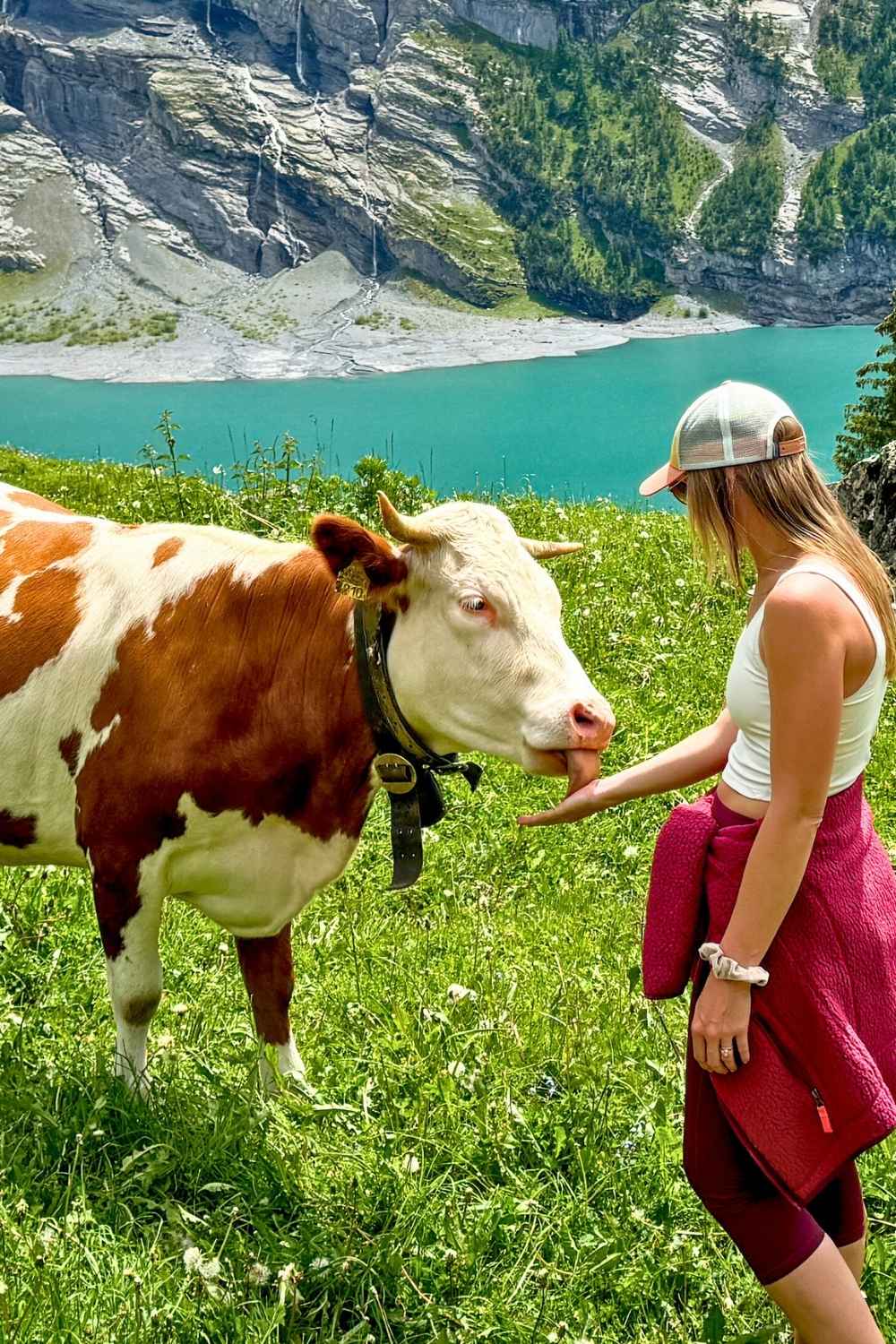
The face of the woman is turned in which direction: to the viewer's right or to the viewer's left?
to the viewer's left

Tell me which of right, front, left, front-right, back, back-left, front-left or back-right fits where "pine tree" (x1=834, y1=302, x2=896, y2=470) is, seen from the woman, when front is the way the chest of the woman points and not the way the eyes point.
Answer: right

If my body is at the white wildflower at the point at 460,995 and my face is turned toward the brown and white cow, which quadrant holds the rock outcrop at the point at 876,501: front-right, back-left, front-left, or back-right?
back-right

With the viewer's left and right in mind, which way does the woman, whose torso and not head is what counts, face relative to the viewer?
facing to the left of the viewer

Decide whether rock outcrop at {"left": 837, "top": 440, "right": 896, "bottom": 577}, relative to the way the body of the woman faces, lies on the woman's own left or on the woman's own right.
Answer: on the woman's own right

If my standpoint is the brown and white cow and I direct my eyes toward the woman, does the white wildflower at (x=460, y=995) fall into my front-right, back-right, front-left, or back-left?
front-left

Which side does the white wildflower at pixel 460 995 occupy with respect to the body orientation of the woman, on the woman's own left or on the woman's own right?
on the woman's own right
